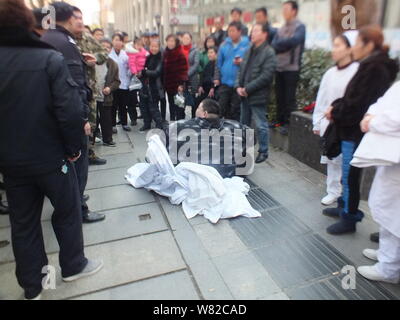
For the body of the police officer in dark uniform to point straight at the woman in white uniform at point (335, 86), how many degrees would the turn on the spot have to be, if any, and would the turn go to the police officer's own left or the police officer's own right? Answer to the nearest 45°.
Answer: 0° — they already face them

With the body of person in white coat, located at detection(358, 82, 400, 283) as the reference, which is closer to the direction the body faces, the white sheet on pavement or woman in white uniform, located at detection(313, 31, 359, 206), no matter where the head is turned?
the white sheet on pavement

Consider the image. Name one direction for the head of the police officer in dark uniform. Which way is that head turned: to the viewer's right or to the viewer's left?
to the viewer's right

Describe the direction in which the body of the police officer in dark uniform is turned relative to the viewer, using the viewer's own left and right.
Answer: facing to the right of the viewer

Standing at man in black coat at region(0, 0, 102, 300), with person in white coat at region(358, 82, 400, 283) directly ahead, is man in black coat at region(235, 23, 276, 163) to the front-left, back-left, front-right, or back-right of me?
front-left

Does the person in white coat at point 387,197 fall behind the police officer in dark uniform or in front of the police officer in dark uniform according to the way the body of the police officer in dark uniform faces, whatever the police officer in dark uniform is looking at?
in front

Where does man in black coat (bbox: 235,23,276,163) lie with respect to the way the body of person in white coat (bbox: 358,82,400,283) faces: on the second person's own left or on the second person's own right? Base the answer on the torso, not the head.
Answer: on the second person's own right

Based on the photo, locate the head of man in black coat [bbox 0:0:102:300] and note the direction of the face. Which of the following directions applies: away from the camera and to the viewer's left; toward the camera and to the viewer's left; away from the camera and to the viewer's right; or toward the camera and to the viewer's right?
away from the camera and to the viewer's right

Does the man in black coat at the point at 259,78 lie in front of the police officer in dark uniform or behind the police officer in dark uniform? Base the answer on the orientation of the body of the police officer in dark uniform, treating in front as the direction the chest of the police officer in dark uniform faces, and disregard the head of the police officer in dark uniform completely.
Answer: in front

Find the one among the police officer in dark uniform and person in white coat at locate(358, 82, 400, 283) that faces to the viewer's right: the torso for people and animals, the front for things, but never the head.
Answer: the police officer in dark uniform

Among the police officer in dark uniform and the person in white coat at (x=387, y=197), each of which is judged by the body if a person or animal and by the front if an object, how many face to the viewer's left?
1

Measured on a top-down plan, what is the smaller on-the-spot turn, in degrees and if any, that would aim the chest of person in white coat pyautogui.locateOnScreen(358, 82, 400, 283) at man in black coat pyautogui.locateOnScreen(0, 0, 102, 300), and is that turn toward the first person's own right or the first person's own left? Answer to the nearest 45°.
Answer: approximately 45° to the first person's own left

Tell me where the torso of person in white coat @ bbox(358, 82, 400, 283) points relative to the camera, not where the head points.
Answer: to the viewer's left

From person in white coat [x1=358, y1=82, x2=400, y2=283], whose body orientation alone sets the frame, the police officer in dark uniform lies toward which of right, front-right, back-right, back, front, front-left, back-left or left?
front
